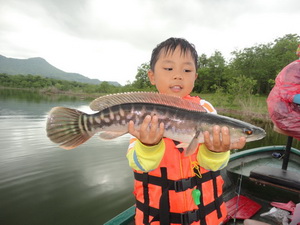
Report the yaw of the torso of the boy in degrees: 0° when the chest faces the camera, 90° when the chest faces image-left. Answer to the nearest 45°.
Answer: approximately 0°
